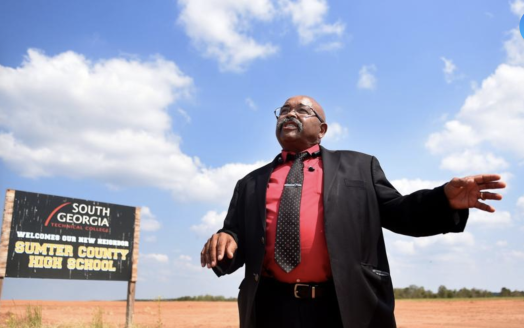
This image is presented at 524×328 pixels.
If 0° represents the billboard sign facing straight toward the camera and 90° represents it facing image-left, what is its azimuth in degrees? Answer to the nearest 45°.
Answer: approximately 315°

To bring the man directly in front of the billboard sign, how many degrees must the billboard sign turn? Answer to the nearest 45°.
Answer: approximately 45° to its right
